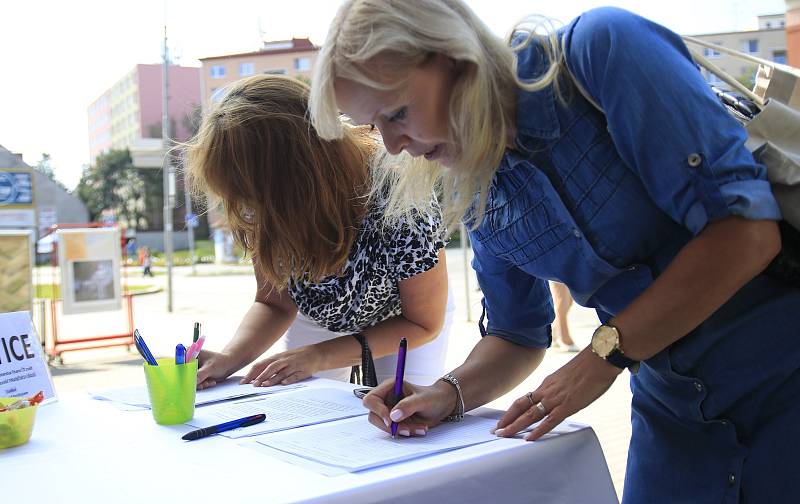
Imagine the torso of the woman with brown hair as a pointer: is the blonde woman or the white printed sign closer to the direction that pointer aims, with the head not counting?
the white printed sign

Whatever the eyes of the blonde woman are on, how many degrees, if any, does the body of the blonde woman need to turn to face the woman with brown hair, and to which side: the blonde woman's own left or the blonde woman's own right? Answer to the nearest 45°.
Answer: approximately 90° to the blonde woman's own right

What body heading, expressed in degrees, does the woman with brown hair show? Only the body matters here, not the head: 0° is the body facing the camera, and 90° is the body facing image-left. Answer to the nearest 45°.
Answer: approximately 45°

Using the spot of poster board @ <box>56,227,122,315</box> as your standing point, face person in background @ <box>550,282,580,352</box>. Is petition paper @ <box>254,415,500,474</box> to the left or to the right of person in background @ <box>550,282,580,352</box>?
right

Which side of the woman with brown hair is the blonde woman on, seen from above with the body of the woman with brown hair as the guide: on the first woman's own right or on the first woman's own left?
on the first woman's own left

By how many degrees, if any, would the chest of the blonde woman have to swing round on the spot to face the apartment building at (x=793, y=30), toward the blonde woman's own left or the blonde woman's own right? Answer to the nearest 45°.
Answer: approximately 135° to the blonde woman's own right
